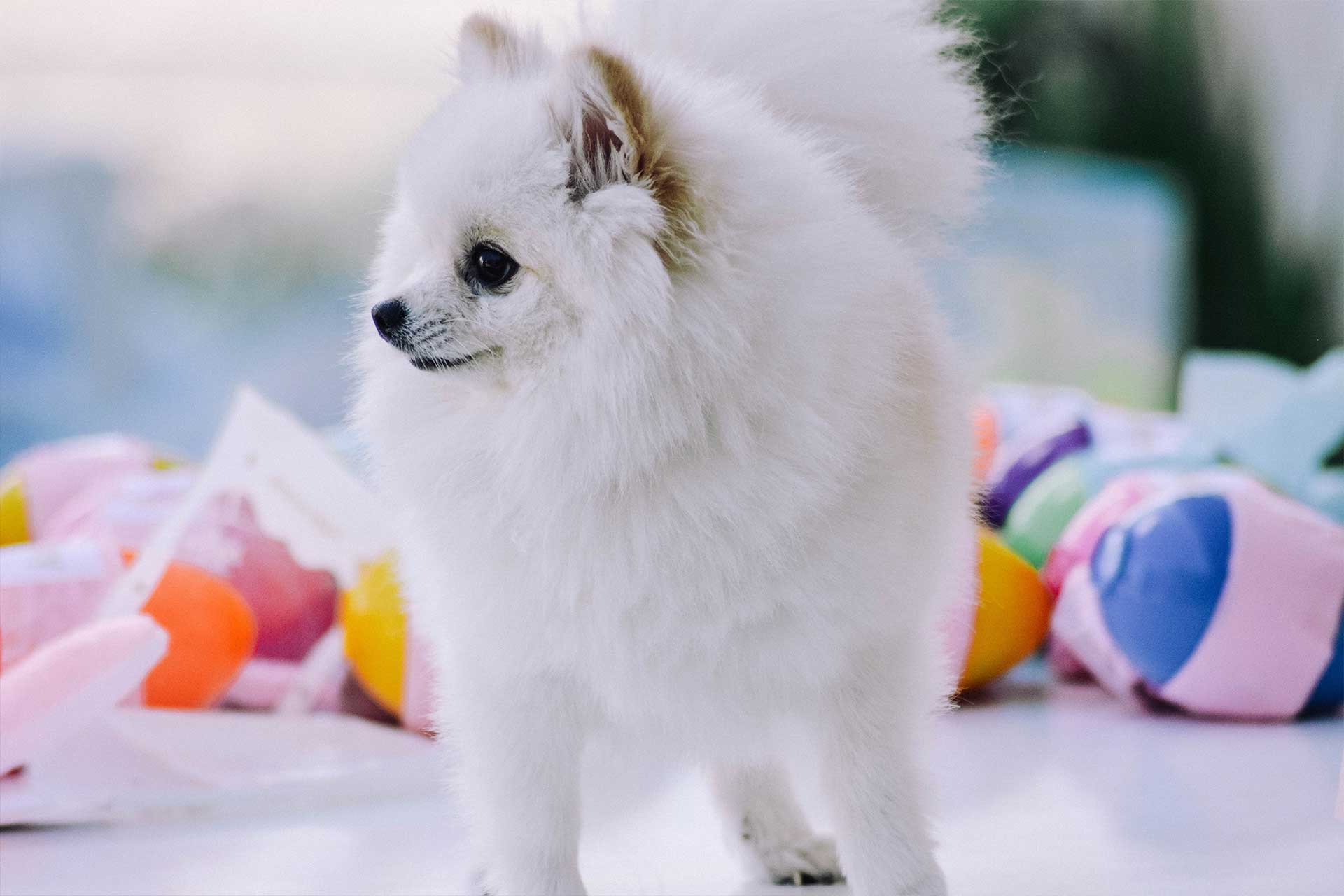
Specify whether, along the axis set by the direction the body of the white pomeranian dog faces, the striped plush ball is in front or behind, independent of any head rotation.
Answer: behind

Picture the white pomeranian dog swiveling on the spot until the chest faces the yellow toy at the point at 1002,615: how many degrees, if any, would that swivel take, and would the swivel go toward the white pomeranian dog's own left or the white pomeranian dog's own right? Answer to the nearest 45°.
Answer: approximately 180°

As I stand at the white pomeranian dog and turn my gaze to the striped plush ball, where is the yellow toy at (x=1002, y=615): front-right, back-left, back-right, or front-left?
front-left

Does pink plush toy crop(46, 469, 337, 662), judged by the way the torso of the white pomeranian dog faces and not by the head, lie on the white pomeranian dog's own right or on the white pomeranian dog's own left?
on the white pomeranian dog's own right

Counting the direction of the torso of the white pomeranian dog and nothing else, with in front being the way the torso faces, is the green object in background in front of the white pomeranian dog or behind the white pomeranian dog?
behind

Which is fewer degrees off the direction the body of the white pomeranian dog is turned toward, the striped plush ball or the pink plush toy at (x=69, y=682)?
the pink plush toy

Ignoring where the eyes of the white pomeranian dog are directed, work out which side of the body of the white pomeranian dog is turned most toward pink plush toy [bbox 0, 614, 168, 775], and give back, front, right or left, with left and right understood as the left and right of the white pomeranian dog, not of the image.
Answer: right

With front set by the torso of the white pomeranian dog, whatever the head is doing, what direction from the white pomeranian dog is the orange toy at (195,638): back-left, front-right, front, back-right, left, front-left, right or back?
right
